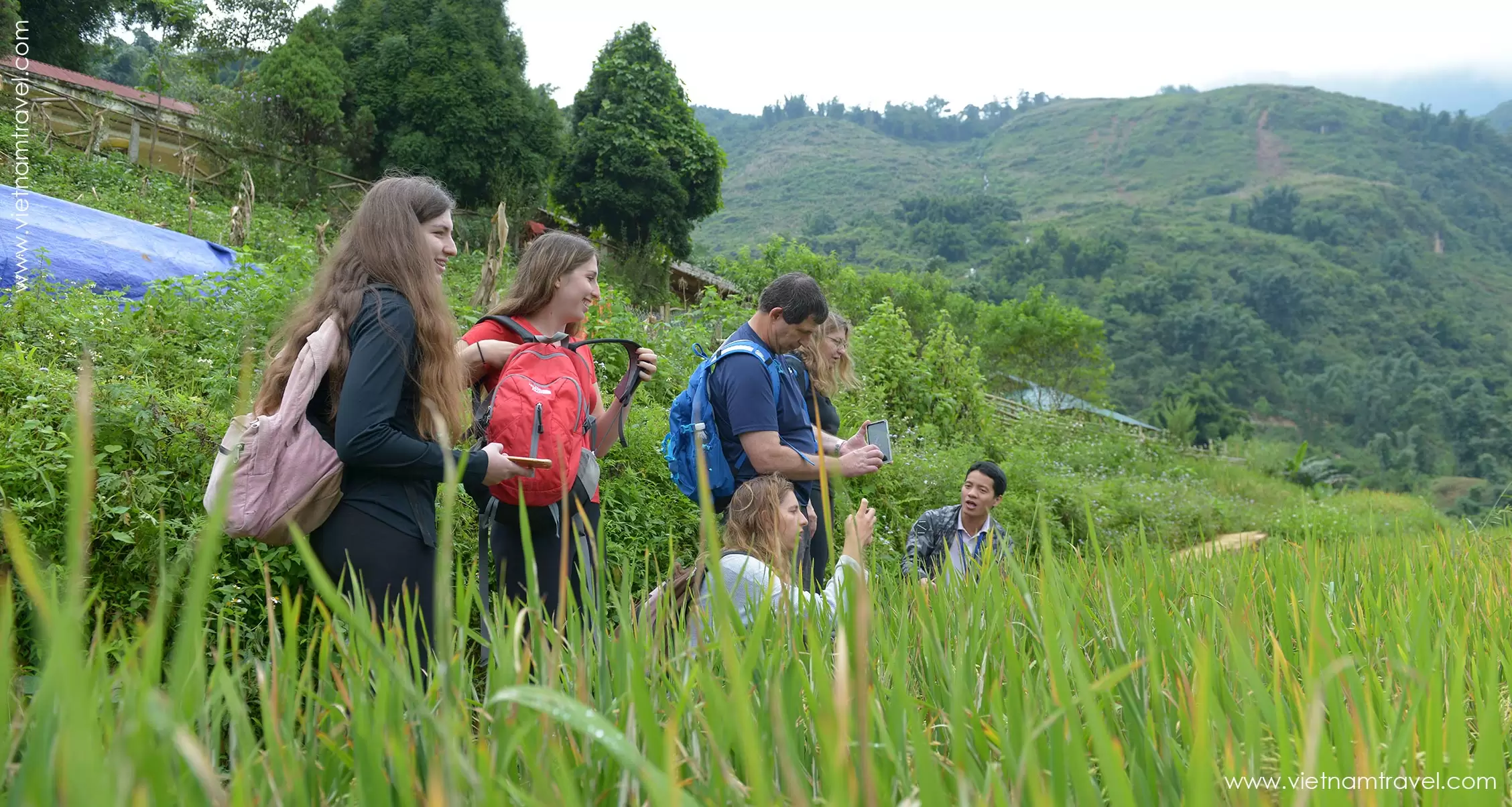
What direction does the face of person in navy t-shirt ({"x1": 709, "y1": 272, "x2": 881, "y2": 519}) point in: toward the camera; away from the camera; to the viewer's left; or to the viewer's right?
to the viewer's right

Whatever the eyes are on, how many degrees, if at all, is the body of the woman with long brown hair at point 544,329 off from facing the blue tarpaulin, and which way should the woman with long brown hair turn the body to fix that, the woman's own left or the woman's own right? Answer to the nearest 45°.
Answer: approximately 180°

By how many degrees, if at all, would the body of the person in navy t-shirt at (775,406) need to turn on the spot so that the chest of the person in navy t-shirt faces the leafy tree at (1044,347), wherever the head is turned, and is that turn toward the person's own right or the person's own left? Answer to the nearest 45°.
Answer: approximately 90° to the person's own left

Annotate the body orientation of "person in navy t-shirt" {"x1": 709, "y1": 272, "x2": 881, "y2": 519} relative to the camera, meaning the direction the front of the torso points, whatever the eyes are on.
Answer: to the viewer's right

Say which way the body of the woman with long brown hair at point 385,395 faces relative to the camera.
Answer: to the viewer's right

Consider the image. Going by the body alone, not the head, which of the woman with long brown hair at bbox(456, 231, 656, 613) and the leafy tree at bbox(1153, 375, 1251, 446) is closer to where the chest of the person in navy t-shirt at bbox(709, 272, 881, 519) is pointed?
the leafy tree

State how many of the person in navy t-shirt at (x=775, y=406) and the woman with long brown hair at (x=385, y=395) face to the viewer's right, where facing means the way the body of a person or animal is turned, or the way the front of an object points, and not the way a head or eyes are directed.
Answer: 2

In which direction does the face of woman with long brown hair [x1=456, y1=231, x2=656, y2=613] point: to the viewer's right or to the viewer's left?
to the viewer's right
